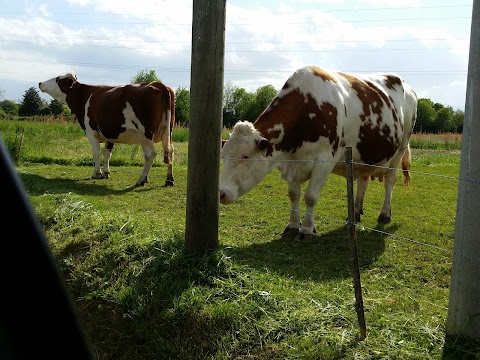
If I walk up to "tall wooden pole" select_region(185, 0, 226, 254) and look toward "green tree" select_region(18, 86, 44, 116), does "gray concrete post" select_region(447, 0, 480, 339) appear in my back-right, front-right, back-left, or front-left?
back-right

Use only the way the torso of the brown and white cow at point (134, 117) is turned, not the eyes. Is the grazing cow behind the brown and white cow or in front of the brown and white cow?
behind

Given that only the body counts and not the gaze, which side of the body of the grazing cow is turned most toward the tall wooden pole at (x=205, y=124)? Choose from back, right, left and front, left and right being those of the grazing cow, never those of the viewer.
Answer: front

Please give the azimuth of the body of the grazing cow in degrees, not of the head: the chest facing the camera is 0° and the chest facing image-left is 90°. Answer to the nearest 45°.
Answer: approximately 45°

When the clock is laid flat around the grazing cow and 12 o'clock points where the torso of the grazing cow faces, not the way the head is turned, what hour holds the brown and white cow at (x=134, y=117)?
The brown and white cow is roughly at 3 o'clock from the grazing cow.

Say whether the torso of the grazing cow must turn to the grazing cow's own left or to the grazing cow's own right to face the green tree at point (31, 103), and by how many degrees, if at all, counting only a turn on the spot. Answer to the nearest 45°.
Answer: approximately 90° to the grazing cow's own right

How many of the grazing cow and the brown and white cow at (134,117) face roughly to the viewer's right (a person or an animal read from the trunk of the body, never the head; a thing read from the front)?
0

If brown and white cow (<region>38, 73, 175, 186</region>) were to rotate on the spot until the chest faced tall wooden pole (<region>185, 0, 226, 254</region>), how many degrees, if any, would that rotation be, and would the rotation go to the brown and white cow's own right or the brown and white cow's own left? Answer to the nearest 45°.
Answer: approximately 135° to the brown and white cow's own left

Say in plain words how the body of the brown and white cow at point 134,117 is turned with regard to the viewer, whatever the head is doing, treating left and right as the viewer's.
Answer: facing away from the viewer and to the left of the viewer

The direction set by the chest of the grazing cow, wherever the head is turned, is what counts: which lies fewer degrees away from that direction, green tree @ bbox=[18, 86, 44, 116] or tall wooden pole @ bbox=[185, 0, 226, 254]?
the tall wooden pole
